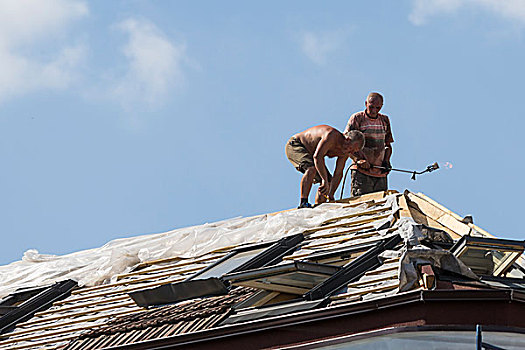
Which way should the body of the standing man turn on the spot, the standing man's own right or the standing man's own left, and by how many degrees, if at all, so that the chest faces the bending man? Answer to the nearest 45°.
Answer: approximately 45° to the standing man's own right

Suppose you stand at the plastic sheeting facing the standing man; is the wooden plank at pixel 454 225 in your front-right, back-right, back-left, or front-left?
front-right

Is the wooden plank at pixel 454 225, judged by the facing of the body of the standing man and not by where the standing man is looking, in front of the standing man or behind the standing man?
in front

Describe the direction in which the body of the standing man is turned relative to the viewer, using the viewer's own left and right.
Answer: facing the viewer
